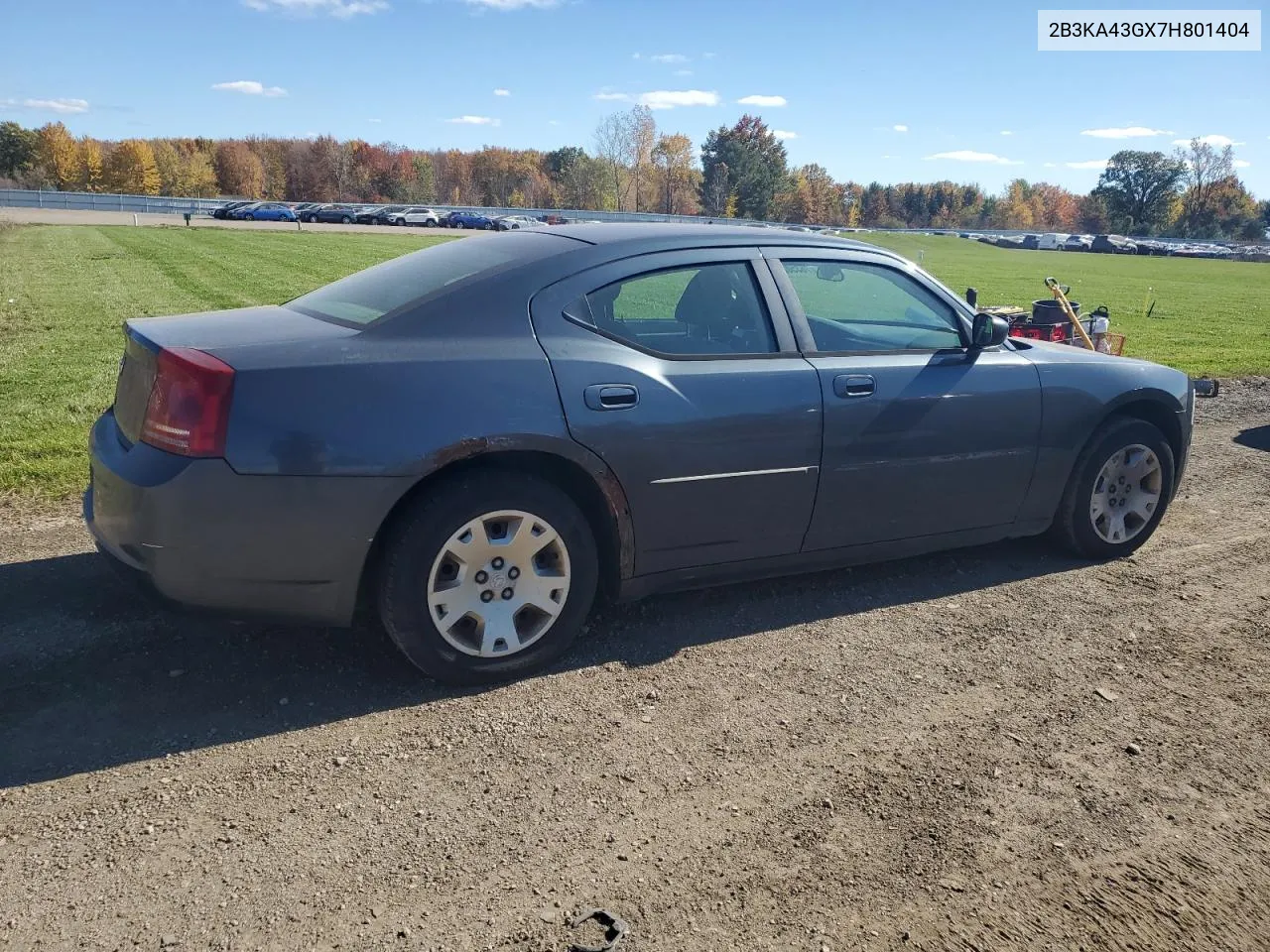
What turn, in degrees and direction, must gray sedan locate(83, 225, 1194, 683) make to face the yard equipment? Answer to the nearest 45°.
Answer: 0° — it already faces it

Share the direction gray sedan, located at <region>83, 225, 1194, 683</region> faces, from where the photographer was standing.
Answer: facing away from the viewer and to the right of the viewer
